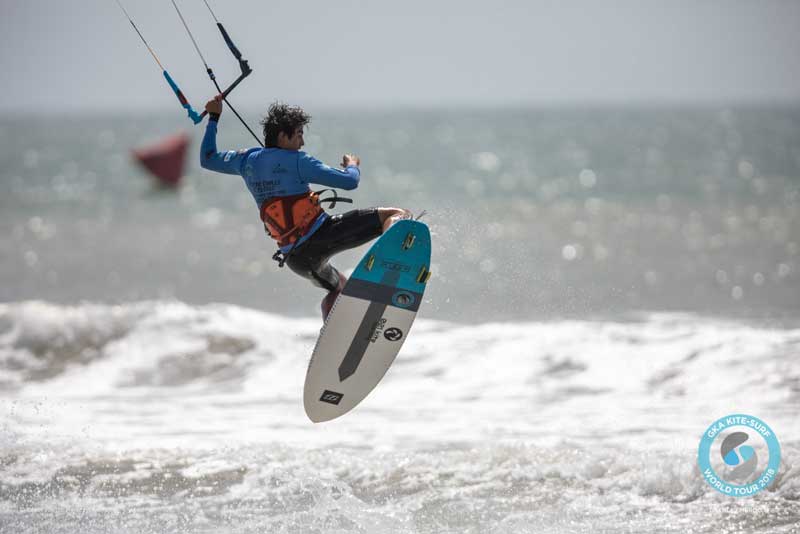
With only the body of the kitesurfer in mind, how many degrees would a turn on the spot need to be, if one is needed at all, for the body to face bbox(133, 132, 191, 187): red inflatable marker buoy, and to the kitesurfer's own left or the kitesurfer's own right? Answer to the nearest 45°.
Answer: approximately 45° to the kitesurfer's own left

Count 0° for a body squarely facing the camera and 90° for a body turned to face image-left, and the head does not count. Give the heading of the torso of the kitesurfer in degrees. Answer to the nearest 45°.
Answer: approximately 225°
